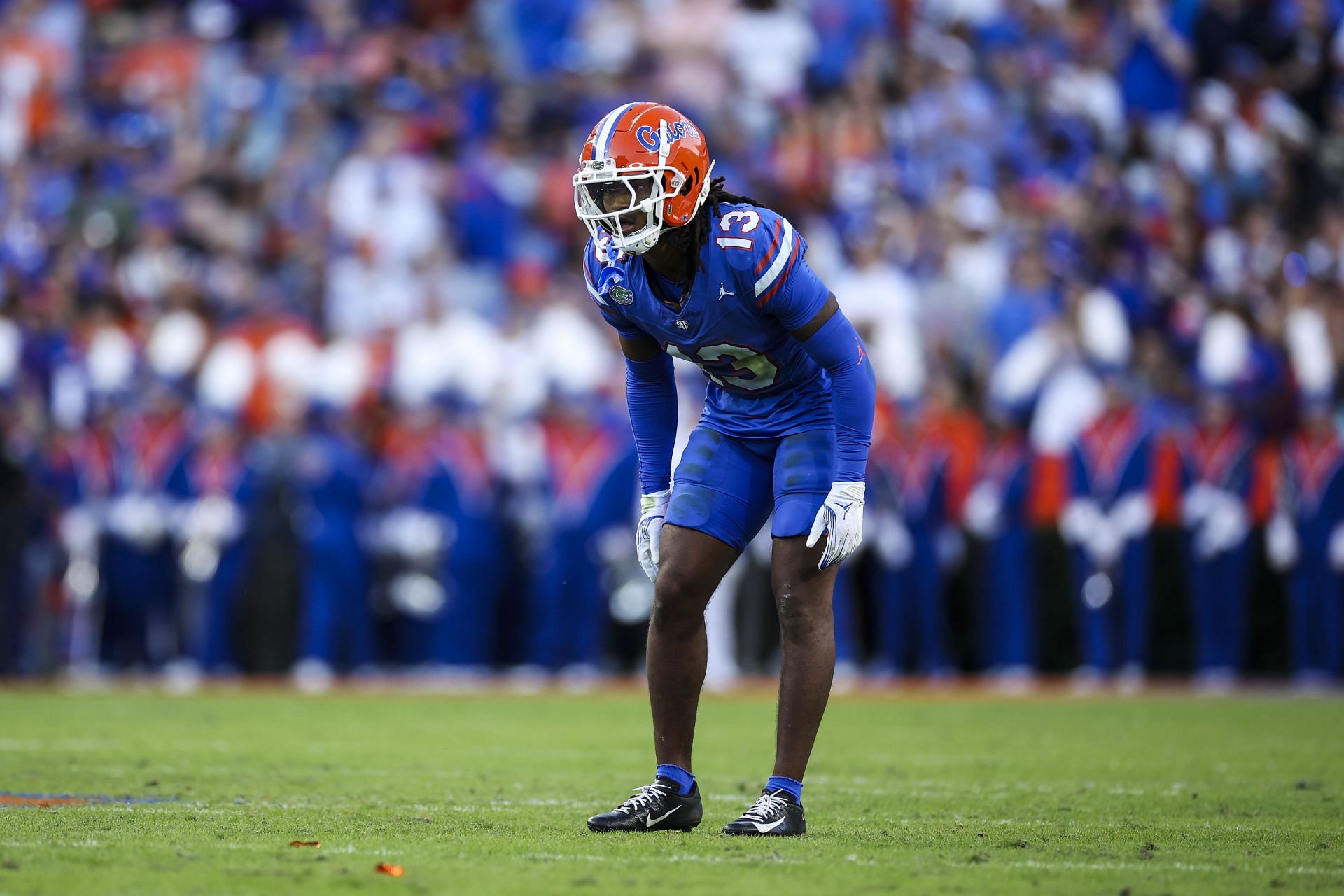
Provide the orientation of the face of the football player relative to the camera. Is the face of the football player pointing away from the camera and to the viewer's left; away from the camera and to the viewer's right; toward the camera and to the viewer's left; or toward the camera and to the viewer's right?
toward the camera and to the viewer's left
